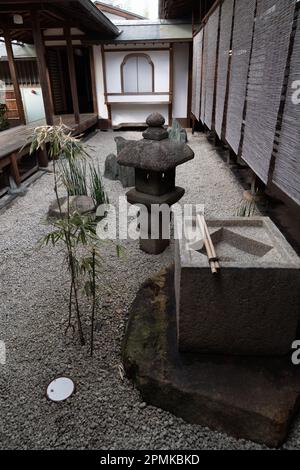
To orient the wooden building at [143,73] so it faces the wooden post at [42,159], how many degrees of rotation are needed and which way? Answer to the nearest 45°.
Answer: approximately 45° to its right

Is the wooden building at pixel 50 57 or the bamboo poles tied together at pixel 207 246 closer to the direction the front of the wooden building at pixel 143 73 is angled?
the bamboo poles tied together

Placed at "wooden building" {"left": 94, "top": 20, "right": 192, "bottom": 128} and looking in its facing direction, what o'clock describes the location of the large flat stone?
The large flat stone is roughly at 12 o'clock from the wooden building.

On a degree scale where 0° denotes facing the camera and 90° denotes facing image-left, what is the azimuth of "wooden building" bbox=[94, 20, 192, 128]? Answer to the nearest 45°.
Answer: approximately 0°

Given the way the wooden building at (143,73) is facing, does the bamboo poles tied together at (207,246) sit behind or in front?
in front

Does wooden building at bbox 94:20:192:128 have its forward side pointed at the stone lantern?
yes

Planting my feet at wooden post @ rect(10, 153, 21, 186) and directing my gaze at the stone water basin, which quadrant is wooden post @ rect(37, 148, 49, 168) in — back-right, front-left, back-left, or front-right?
back-left

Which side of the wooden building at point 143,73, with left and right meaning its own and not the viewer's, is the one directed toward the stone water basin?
front
